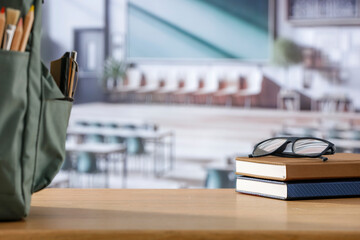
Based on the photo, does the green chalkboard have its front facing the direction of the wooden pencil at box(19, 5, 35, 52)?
yes

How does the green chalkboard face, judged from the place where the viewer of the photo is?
facing the viewer

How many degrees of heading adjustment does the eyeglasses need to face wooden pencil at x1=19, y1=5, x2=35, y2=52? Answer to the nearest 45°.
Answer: approximately 45° to its right

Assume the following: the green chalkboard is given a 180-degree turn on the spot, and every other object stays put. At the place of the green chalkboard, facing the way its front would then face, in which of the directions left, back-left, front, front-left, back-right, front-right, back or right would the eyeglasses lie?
back

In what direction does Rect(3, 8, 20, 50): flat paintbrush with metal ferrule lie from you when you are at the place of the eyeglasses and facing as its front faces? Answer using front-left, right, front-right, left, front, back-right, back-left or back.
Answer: front-right

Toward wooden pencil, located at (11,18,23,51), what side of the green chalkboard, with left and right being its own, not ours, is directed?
front

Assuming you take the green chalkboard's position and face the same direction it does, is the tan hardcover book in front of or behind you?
in front

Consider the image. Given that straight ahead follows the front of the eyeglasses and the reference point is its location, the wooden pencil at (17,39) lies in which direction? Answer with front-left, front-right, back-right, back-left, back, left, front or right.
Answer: front-right

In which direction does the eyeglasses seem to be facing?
toward the camera
